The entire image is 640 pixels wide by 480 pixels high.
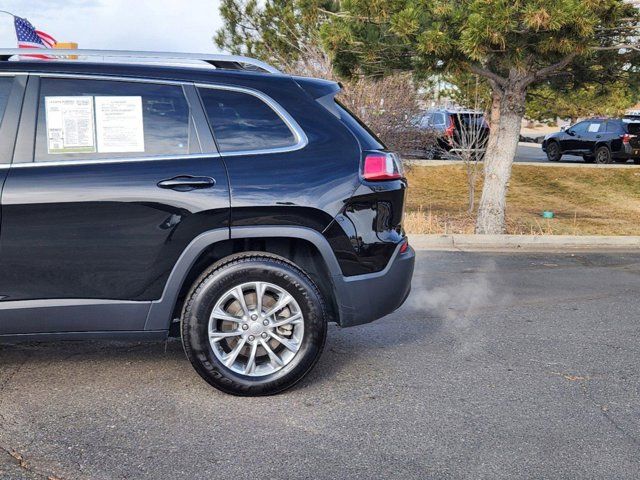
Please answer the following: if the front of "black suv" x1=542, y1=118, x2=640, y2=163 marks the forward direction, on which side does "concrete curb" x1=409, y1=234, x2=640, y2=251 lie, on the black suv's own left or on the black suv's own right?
on the black suv's own left

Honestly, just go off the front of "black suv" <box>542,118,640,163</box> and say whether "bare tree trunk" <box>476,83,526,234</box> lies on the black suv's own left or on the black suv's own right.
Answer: on the black suv's own left

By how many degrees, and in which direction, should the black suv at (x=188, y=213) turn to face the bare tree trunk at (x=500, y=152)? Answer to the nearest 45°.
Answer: approximately 135° to its right

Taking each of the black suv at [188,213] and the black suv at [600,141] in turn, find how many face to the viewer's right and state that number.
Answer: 0

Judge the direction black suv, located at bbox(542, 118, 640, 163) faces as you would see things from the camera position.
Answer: facing away from the viewer and to the left of the viewer

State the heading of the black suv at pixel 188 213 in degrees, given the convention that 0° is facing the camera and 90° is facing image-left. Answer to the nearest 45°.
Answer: approximately 90°

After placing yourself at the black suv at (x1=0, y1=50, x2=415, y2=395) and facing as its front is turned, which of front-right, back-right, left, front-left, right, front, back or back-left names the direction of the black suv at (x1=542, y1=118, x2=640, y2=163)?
back-right
